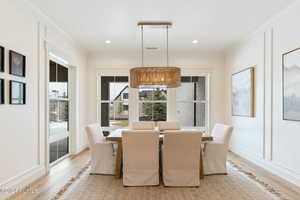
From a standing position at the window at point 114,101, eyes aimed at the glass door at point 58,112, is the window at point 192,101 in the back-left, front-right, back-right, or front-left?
back-left

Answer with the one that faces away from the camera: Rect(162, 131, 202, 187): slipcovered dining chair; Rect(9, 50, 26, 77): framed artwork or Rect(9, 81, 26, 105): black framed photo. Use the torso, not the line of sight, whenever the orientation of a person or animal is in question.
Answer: the slipcovered dining chair

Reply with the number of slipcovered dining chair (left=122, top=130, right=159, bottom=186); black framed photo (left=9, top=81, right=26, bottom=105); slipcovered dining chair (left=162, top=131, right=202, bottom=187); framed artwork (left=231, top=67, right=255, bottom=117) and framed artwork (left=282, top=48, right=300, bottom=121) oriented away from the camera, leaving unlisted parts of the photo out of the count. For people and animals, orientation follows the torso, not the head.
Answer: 2

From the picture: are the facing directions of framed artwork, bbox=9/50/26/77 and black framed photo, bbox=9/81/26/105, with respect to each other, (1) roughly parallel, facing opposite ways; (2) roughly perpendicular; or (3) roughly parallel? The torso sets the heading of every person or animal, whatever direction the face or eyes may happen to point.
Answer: roughly parallel

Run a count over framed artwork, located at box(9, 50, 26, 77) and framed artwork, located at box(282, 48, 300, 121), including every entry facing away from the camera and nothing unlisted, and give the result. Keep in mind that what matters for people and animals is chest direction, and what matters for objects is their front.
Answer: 0

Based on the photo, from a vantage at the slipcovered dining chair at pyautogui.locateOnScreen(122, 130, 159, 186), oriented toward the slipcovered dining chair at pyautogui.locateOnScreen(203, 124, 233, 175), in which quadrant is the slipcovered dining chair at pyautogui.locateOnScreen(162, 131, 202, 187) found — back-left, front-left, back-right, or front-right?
front-right

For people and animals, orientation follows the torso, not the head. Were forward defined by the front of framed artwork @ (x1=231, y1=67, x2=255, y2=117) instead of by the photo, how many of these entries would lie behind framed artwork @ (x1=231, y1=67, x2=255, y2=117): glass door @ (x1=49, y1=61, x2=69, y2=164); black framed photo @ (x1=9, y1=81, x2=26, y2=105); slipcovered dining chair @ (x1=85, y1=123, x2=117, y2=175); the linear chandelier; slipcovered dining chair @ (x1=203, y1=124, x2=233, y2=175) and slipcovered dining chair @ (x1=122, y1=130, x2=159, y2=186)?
0

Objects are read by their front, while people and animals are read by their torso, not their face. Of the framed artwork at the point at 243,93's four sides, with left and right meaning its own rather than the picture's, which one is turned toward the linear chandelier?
front

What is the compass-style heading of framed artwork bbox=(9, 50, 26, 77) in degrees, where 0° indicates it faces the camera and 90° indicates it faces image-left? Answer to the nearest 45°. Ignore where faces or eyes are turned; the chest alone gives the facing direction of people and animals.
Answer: approximately 315°

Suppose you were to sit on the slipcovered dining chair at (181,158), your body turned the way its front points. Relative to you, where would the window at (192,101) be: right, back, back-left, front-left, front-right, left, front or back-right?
front

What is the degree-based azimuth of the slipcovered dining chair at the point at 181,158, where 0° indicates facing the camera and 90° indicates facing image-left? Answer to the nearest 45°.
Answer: approximately 180°

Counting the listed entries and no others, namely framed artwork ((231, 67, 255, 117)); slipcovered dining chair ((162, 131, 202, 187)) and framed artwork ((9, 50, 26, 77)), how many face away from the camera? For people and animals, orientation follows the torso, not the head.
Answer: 1

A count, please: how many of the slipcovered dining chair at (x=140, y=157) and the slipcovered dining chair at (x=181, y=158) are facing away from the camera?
2

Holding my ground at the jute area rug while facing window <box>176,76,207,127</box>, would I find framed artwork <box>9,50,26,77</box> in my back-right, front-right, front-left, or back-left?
back-left

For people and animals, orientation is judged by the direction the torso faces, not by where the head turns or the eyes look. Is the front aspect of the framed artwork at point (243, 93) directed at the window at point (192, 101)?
no

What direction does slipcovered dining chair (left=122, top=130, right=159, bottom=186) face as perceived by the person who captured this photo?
facing away from the viewer

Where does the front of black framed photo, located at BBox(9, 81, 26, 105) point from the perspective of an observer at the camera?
facing the viewer and to the right of the viewer
